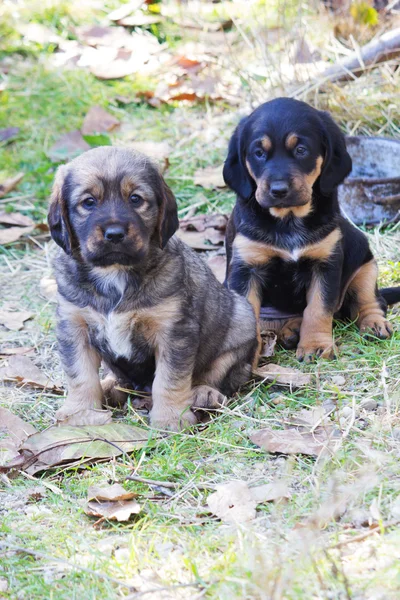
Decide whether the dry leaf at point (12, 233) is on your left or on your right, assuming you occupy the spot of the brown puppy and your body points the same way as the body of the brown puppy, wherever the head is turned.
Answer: on your right

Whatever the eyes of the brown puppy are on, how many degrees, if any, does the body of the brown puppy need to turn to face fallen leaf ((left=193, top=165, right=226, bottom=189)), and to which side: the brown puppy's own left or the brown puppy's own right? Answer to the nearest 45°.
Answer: approximately 135° to the brown puppy's own right

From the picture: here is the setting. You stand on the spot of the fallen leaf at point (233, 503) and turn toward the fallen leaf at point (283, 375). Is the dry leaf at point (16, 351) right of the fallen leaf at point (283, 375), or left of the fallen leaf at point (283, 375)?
left

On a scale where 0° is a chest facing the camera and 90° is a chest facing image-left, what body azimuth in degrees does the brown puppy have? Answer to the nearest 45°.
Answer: approximately 45°

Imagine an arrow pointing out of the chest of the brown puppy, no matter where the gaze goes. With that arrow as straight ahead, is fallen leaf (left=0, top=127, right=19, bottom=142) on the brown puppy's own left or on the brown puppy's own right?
on the brown puppy's own right

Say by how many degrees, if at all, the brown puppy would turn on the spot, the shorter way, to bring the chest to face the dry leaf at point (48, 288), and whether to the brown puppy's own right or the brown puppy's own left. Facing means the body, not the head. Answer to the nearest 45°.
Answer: approximately 135° to the brown puppy's own right

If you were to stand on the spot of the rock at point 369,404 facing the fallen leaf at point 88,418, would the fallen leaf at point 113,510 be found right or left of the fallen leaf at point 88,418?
left

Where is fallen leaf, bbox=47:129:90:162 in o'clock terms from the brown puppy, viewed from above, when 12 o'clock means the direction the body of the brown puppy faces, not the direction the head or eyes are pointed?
The fallen leaf is roughly at 4 o'clock from the brown puppy.

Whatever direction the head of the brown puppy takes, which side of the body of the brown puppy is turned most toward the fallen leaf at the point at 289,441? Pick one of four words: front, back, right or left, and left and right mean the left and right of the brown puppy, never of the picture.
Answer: left
